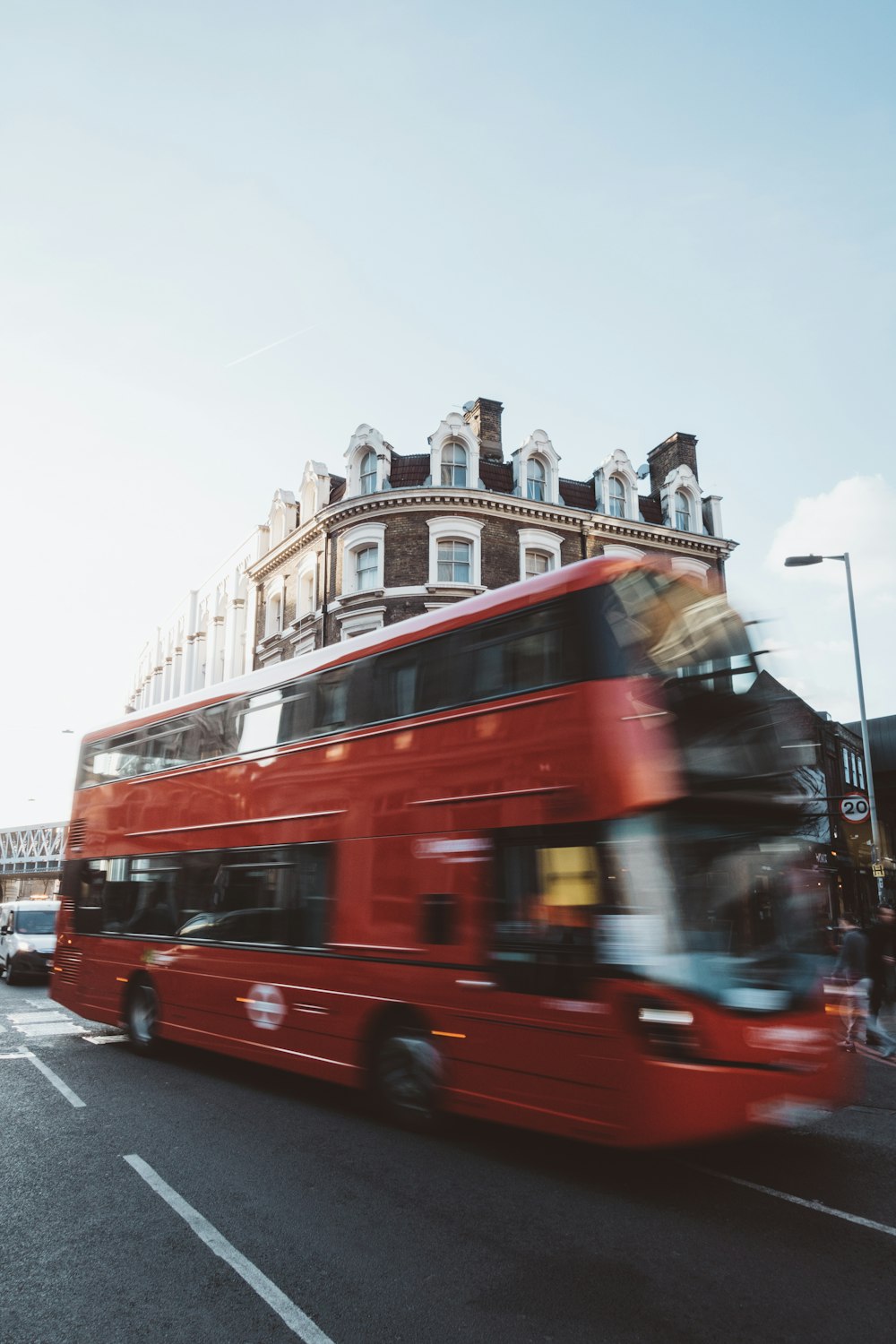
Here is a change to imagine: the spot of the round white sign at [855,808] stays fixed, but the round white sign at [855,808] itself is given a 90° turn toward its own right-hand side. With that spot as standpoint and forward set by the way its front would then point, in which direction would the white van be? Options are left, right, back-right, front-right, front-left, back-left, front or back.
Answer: front

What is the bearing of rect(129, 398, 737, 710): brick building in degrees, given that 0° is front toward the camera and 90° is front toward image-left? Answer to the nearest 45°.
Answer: approximately 0°

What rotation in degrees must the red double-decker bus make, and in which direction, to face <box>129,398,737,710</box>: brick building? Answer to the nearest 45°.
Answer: approximately 135° to its left

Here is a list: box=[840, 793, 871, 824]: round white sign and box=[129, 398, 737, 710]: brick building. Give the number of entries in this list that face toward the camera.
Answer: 2

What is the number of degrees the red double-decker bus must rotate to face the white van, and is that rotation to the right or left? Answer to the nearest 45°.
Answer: approximately 180°

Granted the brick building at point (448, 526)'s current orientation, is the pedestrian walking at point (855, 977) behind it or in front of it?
in front

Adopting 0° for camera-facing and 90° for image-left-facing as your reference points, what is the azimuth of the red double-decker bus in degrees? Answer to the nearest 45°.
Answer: approximately 315°

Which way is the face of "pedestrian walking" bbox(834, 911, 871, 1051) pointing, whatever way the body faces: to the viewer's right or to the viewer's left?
to the viewer's left

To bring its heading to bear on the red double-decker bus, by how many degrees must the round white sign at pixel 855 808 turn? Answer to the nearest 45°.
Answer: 0° — it already faces it

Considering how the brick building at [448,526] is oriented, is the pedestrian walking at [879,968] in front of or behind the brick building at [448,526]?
in front

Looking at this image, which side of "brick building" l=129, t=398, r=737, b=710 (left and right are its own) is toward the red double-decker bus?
front

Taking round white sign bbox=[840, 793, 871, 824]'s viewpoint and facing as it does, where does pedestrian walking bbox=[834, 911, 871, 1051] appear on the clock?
The pedestrian walking is roughly at 12 o'clock from the round white sign.
